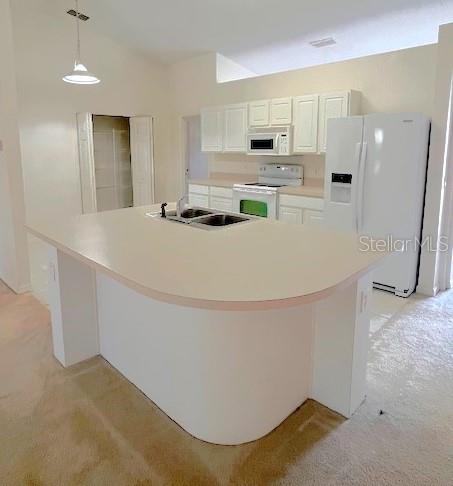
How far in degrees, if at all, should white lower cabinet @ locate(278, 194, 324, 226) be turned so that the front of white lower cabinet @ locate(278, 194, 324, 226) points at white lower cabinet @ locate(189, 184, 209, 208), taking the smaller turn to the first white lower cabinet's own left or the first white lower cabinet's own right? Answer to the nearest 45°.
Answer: approximately 90° to the first white lower cabinet's own right

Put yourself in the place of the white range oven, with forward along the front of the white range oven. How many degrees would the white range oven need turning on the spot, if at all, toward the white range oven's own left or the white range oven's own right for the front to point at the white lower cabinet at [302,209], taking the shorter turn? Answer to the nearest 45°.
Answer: approximately 90° to the white range oven's own left

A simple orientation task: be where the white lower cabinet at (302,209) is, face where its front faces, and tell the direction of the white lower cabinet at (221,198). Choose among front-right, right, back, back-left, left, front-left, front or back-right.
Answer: right

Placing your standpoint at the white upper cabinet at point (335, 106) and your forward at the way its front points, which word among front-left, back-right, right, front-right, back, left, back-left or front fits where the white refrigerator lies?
left

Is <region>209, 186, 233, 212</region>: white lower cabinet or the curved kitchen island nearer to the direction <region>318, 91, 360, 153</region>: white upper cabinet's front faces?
the curved kitchen island

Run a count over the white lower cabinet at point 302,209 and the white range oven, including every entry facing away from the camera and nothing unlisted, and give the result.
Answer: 0

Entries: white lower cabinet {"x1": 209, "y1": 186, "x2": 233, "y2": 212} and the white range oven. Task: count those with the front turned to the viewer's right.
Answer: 0

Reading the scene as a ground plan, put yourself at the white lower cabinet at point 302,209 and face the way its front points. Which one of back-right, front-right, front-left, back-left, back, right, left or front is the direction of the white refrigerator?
left

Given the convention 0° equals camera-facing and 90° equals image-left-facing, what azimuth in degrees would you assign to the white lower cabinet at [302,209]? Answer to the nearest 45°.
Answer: approximately 45°

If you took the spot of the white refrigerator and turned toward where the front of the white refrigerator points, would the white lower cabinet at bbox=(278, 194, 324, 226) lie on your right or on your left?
on your right
